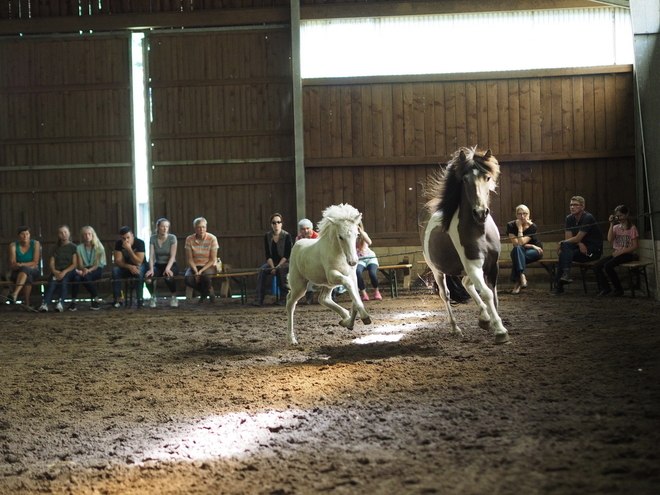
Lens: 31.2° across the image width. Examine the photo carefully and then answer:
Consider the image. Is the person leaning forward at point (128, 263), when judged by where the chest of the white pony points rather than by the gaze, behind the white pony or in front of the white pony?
behind

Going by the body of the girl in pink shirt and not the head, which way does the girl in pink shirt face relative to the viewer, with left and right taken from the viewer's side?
facing the viewer and to the left of the viewer

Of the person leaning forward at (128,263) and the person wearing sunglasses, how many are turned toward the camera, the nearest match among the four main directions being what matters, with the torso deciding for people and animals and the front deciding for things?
2

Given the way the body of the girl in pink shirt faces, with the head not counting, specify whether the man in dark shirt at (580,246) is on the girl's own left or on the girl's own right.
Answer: on the girl's own right

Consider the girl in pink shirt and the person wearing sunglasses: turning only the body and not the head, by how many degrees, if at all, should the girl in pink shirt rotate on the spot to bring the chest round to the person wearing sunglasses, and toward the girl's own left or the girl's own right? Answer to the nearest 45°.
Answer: approximately 45° to the girl's own right

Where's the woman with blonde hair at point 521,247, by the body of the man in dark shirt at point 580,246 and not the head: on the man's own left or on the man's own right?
on the man's own right

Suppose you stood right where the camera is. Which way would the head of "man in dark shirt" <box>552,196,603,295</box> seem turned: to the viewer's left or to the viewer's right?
to the viewer's left

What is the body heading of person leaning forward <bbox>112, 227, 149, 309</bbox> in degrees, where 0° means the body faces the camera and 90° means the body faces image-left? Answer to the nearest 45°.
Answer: approximately 0°

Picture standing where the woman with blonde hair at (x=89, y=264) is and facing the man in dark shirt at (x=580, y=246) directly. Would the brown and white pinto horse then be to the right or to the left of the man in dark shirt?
right

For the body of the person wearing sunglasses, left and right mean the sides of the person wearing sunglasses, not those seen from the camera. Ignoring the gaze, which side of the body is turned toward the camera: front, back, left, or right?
front

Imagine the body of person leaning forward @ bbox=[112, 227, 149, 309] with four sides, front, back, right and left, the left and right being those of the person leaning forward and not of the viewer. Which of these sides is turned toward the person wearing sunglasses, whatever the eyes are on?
left

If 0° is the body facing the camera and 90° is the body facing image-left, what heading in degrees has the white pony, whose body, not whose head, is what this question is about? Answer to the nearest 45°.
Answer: approximately 315°

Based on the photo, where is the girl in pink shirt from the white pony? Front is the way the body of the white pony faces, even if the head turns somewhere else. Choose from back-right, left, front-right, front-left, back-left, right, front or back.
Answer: left
